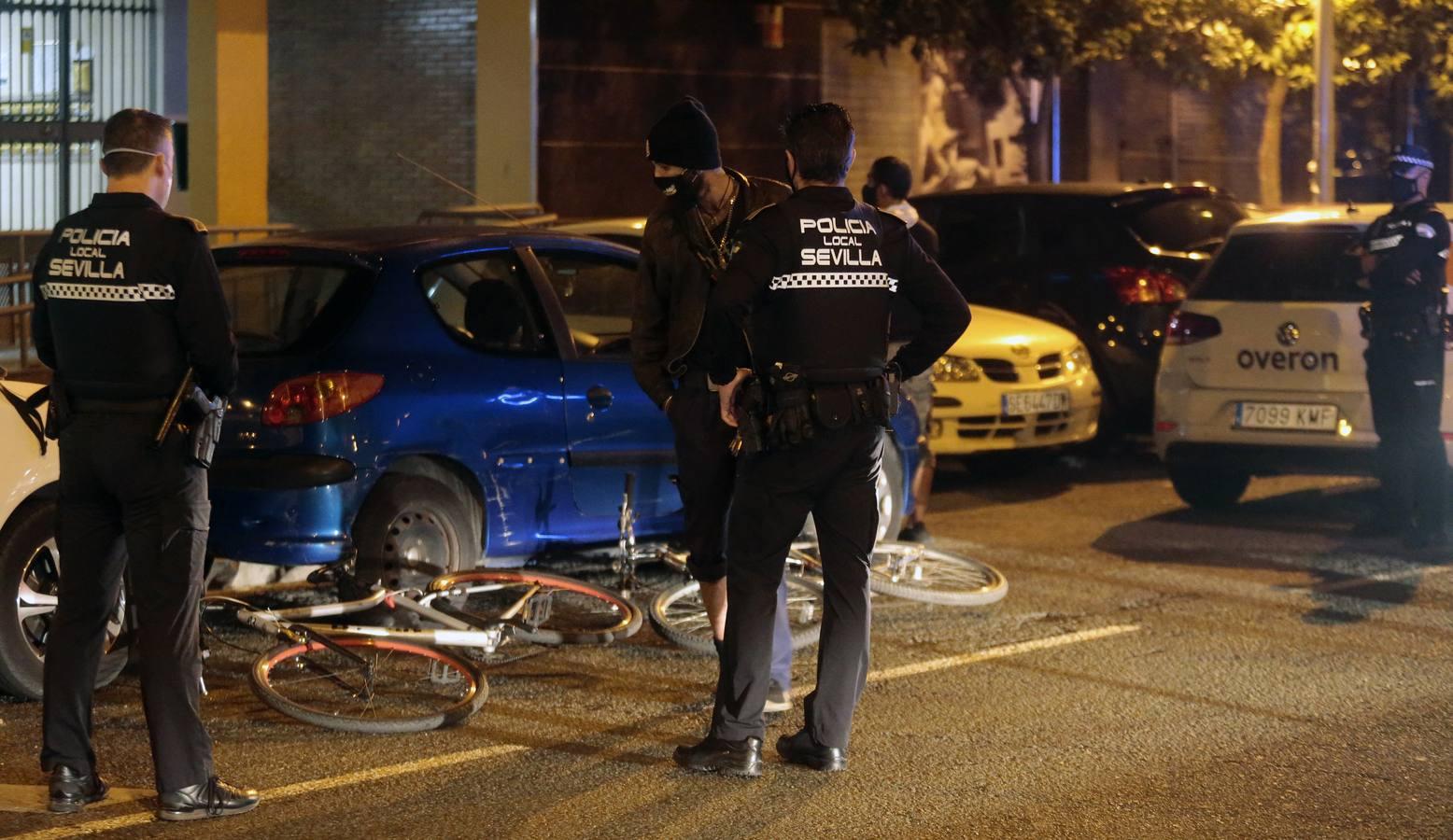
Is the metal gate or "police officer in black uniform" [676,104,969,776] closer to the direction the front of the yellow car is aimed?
the police officer in black uniform

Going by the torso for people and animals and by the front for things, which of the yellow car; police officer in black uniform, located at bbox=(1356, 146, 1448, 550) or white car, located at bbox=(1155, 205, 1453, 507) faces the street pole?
the white car

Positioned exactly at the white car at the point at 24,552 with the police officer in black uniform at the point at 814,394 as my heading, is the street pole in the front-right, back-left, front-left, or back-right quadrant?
front-left

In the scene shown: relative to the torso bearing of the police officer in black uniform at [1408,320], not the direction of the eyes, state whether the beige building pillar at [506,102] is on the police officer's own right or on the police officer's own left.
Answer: on the police officer's own right

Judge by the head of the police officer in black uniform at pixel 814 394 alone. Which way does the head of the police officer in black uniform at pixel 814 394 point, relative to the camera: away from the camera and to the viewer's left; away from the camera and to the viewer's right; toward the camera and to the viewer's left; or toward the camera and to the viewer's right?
away from the camera and to the viewer's left

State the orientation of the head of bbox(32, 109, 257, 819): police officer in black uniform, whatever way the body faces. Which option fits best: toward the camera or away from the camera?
away from the camera

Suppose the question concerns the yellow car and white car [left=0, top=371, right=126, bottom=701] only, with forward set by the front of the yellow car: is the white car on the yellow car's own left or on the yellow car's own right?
on the yellow car's own right

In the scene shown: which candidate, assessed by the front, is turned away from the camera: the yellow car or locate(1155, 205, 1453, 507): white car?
the white car

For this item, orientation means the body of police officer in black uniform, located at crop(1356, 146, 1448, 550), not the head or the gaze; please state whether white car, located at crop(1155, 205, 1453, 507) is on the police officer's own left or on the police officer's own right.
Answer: on the police officer's own right

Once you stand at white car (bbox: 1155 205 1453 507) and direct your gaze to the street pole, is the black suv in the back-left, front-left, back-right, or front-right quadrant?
front-left

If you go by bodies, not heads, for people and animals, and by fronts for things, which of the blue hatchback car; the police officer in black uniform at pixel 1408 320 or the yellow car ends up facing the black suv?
the blue hatchback car

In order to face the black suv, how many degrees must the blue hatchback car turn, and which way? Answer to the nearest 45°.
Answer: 0° — it already faces it

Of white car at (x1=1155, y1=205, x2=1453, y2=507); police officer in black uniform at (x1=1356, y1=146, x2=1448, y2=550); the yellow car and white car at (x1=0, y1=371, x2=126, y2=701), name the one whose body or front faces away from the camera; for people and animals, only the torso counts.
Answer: white car at (x1=1155, y1=205, x2=1453, y2=507)

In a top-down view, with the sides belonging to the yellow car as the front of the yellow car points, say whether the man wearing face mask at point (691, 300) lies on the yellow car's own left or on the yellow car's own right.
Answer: on the yellow car's own right

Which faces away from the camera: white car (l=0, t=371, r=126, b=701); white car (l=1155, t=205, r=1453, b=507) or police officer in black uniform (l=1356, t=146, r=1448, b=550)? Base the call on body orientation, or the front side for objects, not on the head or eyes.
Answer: white car (l=1155, t=205, r=1453, b=507)

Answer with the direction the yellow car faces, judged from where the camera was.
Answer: facing the viewer and to the right of the viewer

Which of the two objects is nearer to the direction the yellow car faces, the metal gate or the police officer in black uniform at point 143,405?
the police officer in black uniform

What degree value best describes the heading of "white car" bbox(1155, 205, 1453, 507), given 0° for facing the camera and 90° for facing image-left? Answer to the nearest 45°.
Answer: approximately 180°

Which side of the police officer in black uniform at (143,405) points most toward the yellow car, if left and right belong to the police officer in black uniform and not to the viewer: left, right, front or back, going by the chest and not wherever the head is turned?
front
